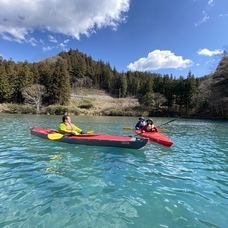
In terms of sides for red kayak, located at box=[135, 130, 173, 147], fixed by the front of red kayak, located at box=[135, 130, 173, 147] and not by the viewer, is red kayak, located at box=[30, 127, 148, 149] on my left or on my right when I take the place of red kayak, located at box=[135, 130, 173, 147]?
on my right

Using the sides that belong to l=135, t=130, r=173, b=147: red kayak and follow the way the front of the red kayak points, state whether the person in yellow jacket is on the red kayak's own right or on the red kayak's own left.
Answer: on the red kayak's own right

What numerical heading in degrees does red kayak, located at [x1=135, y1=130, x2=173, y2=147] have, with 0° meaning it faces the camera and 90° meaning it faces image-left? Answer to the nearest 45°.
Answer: approximately 315°
